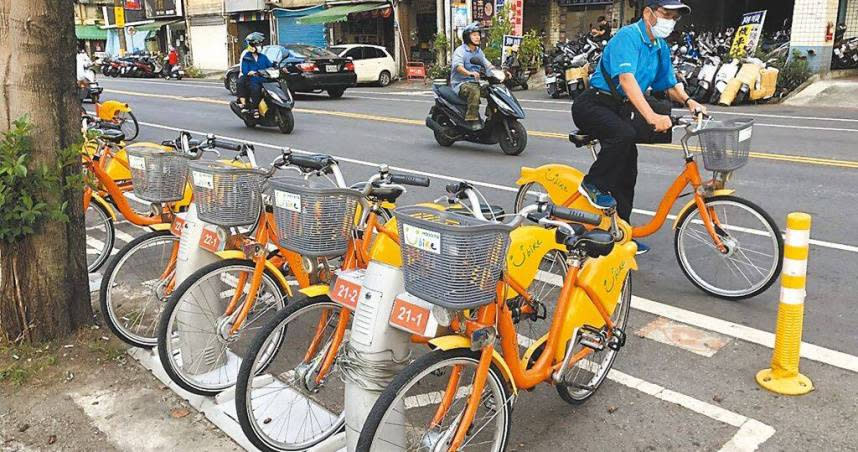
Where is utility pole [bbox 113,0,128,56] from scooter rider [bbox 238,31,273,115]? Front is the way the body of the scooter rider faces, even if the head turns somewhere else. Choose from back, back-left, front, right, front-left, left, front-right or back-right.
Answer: back-left

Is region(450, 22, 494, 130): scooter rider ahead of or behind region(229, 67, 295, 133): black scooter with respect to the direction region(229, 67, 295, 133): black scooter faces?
ahead

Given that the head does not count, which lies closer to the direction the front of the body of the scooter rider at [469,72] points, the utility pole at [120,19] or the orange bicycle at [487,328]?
the orange bicycle

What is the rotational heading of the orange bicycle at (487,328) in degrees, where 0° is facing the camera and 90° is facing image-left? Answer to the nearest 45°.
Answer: approximately 45°

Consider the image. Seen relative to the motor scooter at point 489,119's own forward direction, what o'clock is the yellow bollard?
The yellow bollard is roughly at 1 o'clock from the motor scooter.

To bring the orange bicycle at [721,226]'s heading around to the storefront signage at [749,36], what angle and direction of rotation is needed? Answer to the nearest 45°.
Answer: approximately 135° to its left

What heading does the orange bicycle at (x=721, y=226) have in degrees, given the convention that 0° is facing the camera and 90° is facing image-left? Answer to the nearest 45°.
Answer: approximately 315°

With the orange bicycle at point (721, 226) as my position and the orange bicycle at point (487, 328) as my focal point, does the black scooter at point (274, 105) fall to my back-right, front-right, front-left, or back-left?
back-right

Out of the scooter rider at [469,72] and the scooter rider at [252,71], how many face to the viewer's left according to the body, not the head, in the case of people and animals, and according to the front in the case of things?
0
